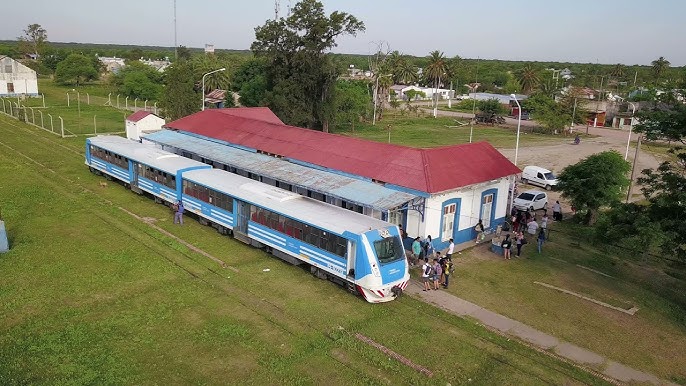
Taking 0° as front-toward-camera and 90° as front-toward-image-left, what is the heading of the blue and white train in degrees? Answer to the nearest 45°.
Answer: approximately 315°

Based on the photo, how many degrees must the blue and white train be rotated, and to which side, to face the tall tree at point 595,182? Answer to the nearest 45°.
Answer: approximately 45° to its left

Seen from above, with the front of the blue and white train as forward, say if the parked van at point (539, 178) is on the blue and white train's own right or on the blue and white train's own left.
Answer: on the blue and white train's own left
